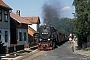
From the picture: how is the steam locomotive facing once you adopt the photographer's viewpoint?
facing the viewer and to the left of the viewer

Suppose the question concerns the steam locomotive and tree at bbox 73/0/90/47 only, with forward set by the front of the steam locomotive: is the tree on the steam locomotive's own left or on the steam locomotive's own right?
on the steam locomotive's own left
